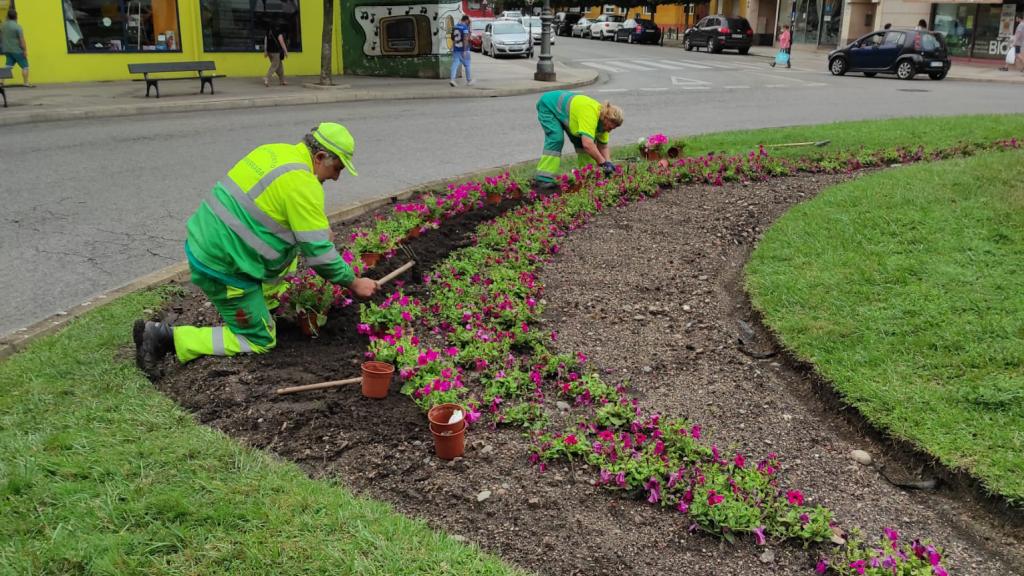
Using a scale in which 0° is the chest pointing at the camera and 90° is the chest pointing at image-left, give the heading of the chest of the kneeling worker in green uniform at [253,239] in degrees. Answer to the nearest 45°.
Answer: approximately 270°

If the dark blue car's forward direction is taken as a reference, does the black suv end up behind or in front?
in front

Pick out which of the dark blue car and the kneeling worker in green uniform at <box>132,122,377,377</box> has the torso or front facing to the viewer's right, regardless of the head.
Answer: the kneeling worker in green uniform

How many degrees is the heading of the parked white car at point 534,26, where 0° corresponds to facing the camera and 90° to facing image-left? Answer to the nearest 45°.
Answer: approximately 315°

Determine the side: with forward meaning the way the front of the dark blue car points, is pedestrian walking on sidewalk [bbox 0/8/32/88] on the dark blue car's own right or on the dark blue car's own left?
on the dark blue car's own left

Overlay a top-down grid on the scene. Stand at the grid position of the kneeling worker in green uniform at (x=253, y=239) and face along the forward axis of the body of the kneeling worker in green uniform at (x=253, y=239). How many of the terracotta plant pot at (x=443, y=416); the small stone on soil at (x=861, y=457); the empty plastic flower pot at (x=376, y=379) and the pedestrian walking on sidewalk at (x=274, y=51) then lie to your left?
1

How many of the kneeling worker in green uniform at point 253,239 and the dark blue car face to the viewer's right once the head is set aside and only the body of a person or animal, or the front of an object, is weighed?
1

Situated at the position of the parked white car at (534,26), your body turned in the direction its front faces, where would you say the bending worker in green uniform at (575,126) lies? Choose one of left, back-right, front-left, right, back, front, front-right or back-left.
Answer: front-right

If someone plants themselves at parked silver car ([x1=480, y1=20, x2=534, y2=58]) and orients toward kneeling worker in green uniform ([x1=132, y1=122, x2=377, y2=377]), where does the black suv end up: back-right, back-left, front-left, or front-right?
back-left

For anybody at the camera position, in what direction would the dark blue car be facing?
facing away from the viewer and to the left of the viewer

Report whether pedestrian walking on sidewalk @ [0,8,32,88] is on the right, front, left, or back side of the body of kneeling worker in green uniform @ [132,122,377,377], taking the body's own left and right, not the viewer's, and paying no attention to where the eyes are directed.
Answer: left

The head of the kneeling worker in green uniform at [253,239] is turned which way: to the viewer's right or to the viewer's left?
to the viewer's right

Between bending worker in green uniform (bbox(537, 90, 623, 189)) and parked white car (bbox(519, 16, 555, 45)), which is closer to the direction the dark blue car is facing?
the parked white car

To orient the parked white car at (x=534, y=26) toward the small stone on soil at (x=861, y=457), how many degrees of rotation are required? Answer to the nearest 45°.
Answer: approximately 45° to its right

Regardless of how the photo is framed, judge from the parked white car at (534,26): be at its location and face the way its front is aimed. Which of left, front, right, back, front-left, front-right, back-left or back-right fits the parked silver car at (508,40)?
front-right
